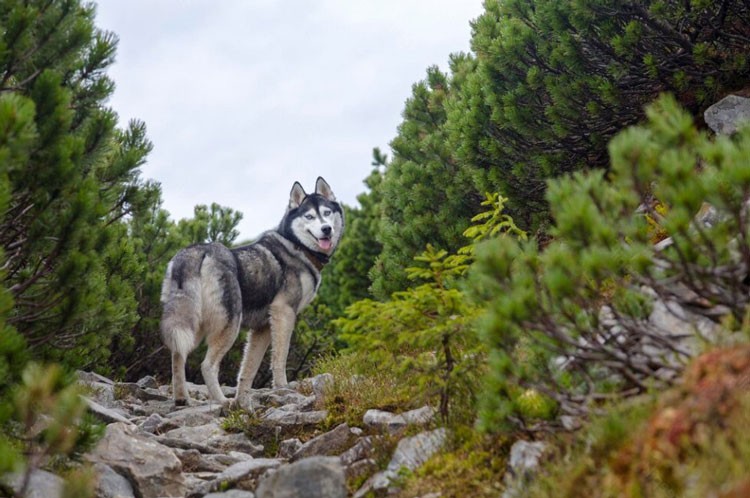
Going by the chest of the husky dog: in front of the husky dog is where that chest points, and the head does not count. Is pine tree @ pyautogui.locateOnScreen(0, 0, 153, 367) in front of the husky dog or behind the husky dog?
behind

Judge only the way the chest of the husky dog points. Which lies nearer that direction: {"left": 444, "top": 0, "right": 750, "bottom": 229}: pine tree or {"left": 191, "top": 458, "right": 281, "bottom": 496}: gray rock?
the pine tree

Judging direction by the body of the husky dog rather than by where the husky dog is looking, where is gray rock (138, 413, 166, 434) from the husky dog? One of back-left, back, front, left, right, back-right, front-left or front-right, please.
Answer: back

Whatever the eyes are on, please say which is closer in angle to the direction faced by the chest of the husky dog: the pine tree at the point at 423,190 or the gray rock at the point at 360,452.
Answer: the pine tree

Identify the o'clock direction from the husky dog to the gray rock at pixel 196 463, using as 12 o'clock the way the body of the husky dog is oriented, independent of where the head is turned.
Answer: The gray rock is roughly at 5 o'clock from the husky dog.

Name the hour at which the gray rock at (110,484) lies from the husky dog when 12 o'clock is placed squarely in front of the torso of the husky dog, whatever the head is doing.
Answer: The gray rock is roughly at 5 o'clock from the husky dog.

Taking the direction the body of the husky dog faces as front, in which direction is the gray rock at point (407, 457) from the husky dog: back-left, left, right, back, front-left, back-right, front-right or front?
back-right

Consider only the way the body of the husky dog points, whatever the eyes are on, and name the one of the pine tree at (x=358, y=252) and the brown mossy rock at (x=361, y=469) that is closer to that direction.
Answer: the pine tree

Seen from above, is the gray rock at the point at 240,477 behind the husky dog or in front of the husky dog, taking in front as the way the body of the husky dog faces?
behind

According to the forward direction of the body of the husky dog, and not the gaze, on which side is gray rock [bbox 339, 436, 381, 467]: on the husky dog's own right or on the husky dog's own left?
on the husky dog's own right

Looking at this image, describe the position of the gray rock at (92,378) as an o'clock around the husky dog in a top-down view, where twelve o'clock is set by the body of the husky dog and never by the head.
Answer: The gray rock is roughly at 8 o'clock from the husky dog.

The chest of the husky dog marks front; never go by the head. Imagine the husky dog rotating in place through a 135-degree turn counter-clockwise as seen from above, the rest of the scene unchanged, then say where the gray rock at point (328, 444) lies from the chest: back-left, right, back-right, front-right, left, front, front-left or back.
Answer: left

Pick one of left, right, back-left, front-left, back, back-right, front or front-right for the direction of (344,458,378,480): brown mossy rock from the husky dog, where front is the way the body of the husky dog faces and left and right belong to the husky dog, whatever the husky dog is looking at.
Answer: back-right

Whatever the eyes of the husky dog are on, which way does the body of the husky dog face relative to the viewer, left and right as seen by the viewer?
facing away from the viewer and to the right of the viewer
